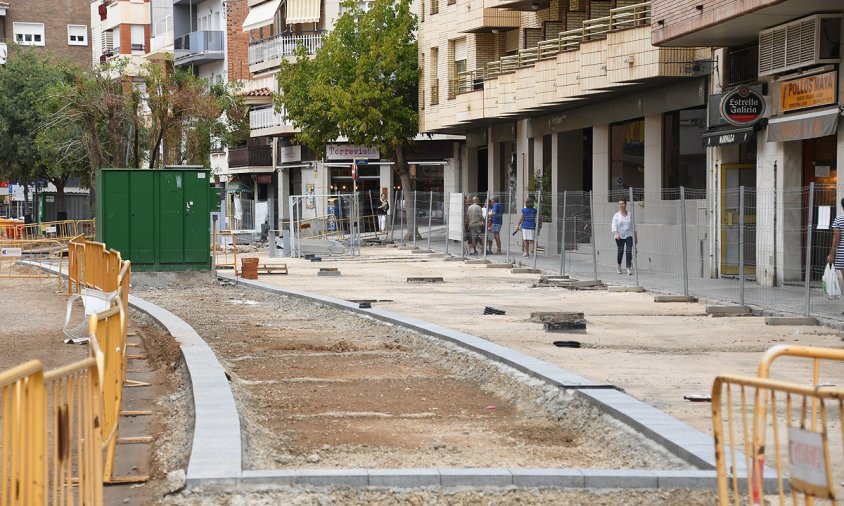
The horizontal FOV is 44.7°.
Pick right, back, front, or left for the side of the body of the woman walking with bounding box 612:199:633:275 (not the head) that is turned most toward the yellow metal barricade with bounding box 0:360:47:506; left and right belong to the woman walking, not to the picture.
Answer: front

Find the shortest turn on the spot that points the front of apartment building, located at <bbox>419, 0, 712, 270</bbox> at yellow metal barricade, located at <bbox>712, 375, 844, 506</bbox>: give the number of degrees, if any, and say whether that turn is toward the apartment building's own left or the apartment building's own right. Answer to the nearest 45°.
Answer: approximately 45° to the apartment building's own left

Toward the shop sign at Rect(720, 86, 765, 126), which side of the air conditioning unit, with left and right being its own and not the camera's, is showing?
right

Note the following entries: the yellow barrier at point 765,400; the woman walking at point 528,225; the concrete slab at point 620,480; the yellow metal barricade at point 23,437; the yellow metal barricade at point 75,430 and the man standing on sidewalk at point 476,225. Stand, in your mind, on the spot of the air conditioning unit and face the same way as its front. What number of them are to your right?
2

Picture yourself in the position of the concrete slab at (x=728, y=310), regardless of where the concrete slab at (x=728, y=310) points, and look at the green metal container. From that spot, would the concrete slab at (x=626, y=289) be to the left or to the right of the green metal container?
right

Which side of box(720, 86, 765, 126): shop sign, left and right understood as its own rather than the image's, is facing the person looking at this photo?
front

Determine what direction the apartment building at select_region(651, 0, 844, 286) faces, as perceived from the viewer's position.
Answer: facing the viewer and to the left of the viewer

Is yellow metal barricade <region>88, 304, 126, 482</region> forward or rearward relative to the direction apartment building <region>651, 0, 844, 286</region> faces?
forward

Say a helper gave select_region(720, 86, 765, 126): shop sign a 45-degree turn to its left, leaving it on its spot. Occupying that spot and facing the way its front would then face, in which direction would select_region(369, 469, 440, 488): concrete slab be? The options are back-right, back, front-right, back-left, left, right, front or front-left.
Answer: front-right

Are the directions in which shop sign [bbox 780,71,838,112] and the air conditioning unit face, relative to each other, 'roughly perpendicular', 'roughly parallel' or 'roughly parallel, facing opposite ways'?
roughly parallel

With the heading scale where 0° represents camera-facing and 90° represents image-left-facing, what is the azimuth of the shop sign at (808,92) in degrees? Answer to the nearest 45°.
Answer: approximately 45°

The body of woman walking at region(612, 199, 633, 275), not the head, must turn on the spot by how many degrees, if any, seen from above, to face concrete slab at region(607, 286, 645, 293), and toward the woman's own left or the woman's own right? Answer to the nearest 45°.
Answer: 0° — they already face it

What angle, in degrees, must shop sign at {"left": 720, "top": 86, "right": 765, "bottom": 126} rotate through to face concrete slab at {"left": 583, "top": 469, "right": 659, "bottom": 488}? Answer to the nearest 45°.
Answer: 0° — it already faces it

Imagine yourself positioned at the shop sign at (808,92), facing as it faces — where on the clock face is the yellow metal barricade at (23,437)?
The yellow metal barricade is roughly at 11 o'clock from the shop sign.

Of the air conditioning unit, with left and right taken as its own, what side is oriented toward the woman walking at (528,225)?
right
